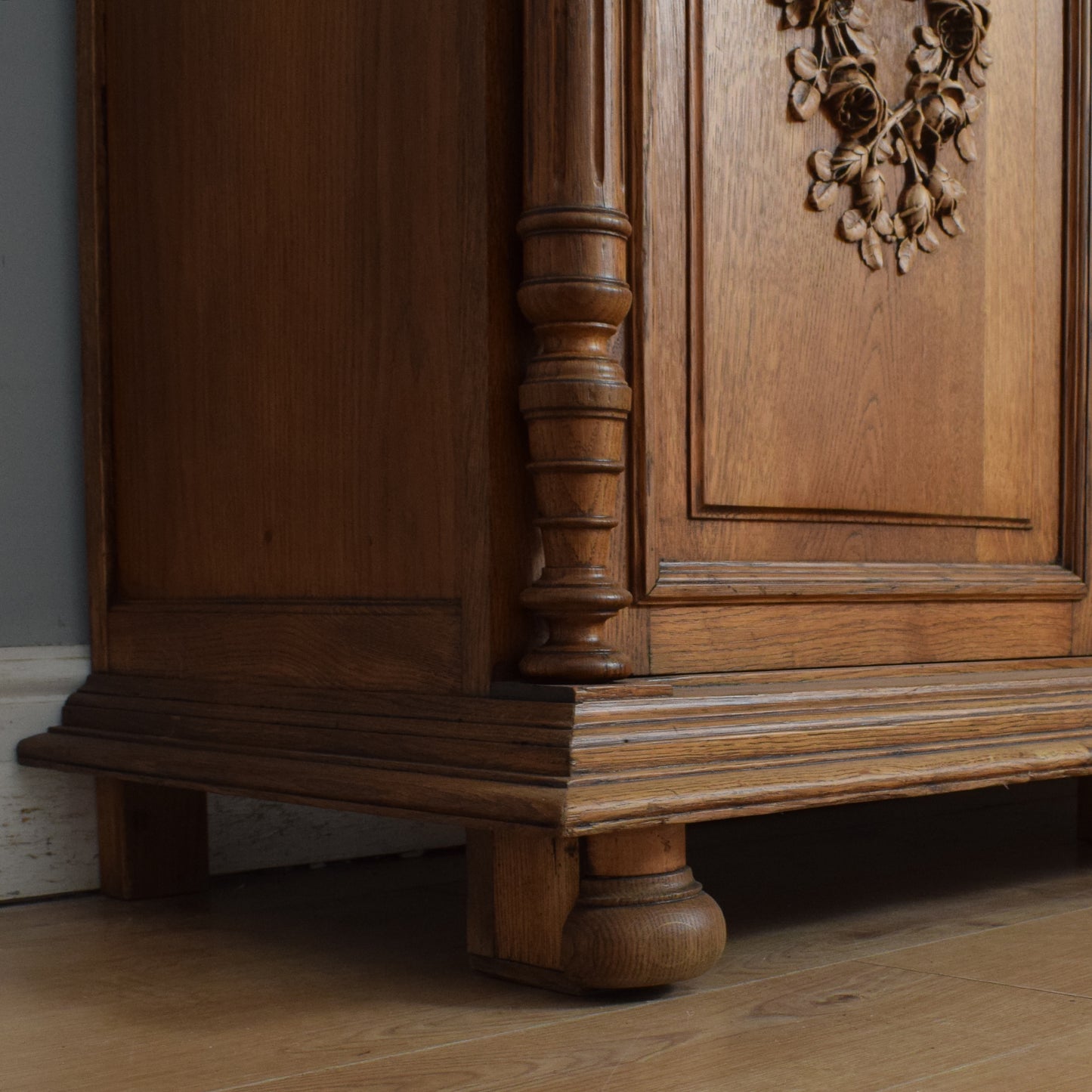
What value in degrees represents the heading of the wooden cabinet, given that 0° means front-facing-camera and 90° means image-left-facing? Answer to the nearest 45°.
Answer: approximately 315°
